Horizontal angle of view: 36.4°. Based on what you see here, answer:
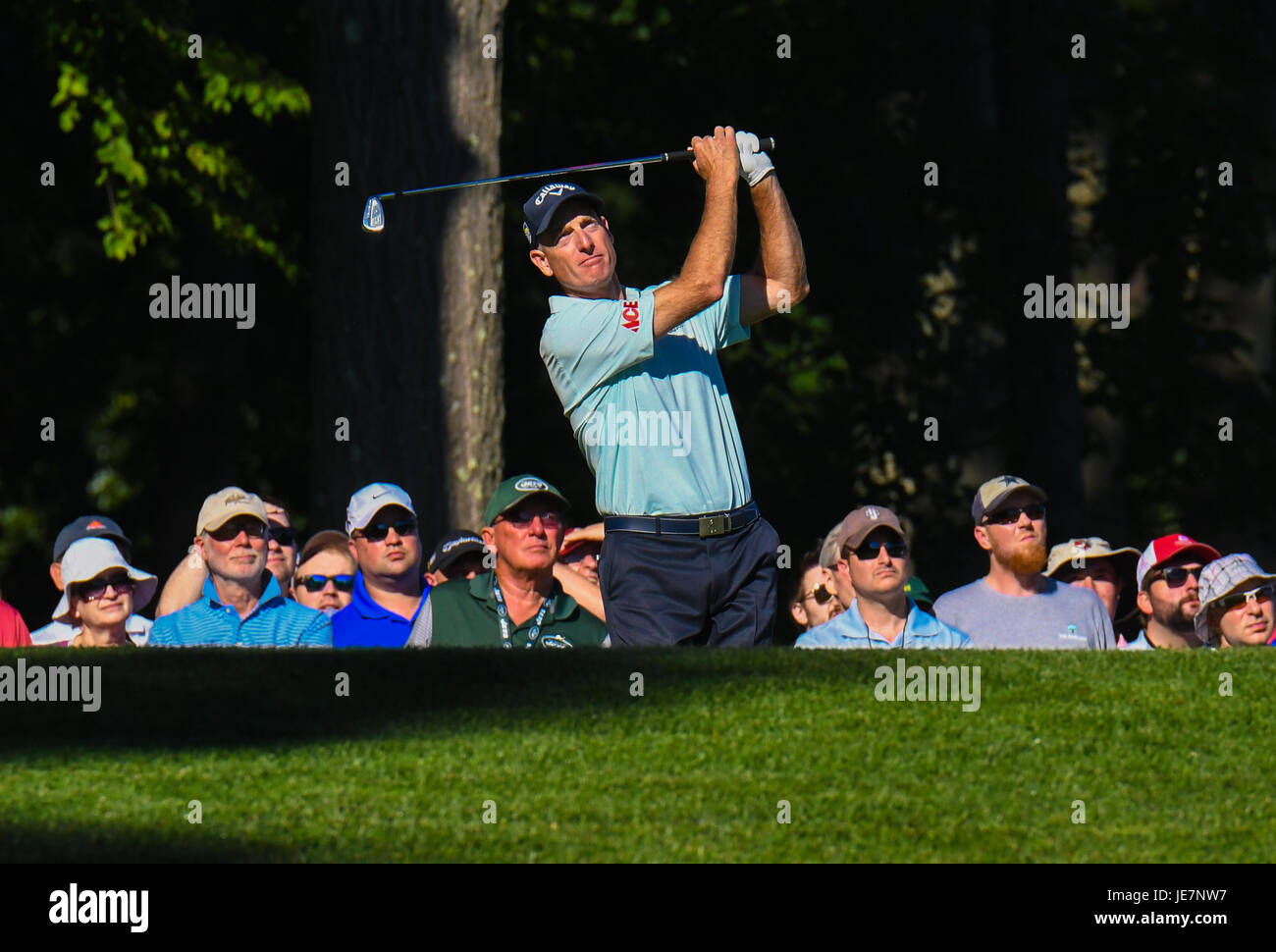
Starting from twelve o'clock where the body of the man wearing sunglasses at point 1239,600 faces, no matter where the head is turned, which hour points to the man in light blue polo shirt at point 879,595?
The man in light blue polo shirt is roughly at 4 o'clock from the man wearing sunglasses.

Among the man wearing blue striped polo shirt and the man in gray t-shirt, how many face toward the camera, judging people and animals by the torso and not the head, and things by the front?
2

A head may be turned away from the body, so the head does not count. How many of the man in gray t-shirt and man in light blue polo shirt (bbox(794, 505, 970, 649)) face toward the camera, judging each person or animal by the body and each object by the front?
2

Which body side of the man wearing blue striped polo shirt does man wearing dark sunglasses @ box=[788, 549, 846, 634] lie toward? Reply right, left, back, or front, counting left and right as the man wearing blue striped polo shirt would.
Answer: left

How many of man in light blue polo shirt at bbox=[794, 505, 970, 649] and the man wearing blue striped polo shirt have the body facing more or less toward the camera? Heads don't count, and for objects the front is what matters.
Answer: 2

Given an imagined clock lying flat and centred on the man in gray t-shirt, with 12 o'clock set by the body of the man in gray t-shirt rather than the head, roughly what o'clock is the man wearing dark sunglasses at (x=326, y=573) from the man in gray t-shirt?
The man wearing dark sunglasses is roughly at 3 o'clock from the man in gray t-shirt.

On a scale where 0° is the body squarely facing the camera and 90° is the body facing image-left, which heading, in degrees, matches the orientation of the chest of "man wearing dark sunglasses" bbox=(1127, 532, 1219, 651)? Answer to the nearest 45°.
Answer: approximately 315°

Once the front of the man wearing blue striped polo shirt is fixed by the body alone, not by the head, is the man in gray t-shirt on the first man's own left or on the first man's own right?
on the first man's own left
